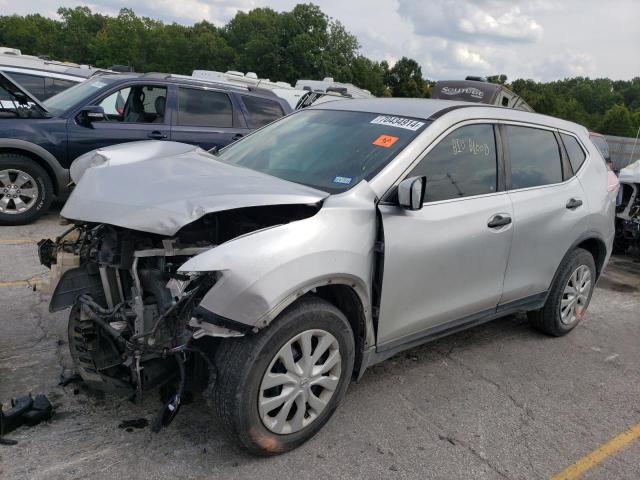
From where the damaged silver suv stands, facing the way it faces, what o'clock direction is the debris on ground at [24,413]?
The debris on ground is roughly at 1 o'clock from the damaged silver suv.

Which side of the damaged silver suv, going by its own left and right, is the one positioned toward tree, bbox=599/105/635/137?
back

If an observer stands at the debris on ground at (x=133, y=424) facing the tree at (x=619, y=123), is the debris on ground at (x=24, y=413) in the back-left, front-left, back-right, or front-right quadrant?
back-left

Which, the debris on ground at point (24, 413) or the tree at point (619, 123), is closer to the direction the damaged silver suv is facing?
the debris on ground

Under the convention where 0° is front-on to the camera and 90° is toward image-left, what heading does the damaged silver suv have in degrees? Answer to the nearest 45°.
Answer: approximately 45°

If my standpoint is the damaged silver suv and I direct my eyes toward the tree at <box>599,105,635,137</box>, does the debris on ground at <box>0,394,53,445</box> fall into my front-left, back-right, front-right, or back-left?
back-left

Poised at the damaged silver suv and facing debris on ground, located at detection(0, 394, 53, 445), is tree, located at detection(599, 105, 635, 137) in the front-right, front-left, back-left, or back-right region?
back-right
